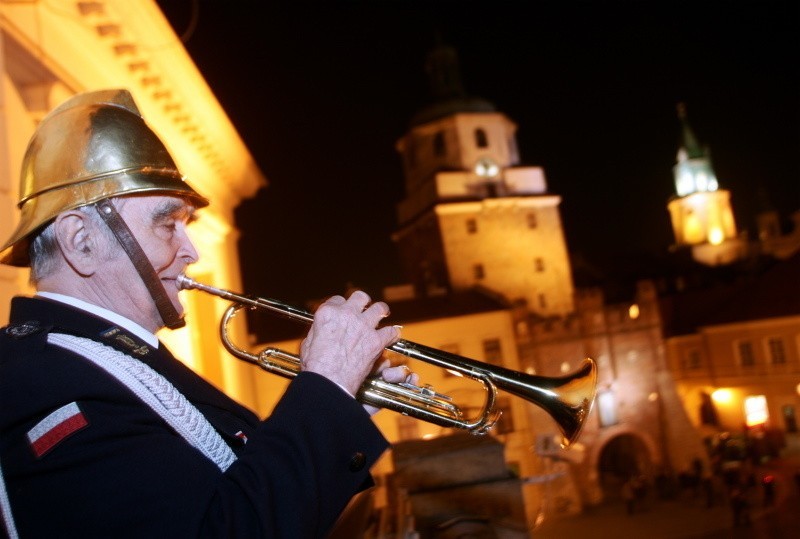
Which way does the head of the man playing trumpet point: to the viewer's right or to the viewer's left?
to the viewer's right

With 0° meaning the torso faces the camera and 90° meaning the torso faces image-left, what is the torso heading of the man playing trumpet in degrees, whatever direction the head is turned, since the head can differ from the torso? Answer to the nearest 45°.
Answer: approximately 270°
